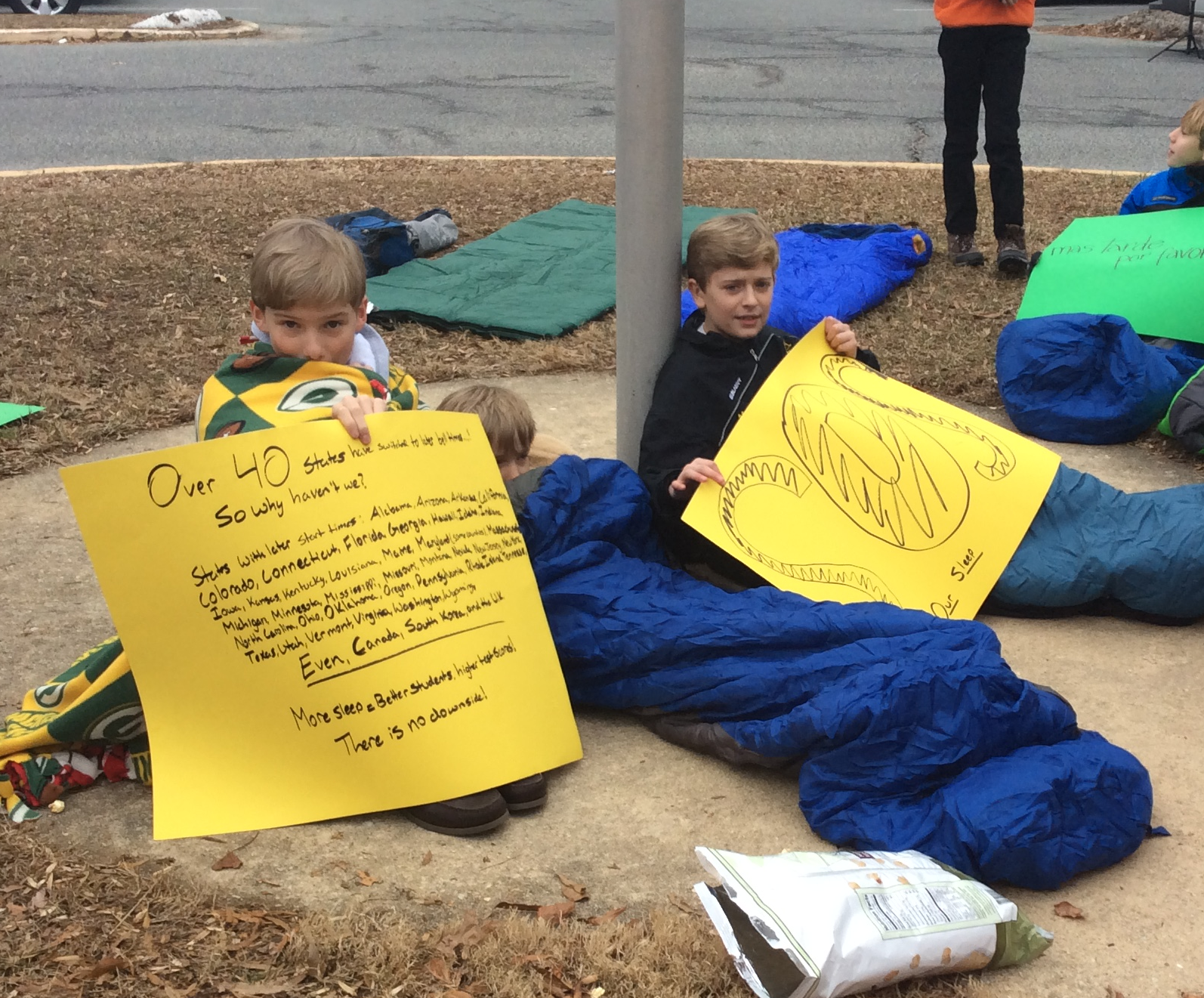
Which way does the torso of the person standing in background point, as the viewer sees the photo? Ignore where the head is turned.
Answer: toward the camera

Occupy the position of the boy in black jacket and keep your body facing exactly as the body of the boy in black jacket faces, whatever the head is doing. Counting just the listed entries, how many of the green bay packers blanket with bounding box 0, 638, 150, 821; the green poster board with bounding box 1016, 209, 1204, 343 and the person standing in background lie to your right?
1

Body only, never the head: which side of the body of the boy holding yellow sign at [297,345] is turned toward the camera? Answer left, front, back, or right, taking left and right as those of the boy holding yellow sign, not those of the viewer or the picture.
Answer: front

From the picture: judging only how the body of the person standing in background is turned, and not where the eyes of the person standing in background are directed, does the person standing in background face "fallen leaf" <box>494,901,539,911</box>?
yes

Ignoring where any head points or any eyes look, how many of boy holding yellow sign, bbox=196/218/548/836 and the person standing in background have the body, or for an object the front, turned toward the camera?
2

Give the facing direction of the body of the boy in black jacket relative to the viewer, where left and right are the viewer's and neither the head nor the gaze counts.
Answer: facing the viewer and to the right of the viewer

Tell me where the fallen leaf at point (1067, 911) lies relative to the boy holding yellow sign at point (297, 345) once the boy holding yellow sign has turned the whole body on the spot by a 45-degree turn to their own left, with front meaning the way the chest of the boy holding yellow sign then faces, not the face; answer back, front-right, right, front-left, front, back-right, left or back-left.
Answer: front

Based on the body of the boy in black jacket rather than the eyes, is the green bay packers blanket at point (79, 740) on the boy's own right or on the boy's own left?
on the boy's own right

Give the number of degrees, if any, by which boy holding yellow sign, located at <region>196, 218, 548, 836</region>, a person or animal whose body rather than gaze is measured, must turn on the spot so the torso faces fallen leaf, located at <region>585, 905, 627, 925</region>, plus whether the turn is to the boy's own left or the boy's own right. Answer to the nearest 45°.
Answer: approximately 45° to the boy's own left

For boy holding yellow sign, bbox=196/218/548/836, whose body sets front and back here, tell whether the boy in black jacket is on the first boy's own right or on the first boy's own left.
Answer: on the first boy's own left

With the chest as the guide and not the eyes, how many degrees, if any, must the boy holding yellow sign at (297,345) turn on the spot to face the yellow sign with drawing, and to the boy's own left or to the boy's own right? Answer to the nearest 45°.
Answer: approximately 90° to the boy's own left

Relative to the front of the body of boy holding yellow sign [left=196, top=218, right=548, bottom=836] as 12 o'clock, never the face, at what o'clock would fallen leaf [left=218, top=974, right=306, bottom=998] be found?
The fallen leaf is roughly at 12 o'clock from the boy holding yellow sign.

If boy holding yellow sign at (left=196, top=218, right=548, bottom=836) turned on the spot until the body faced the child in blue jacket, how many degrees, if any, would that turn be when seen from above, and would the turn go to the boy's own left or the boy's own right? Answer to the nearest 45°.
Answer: approximately 135° to the boy's own left

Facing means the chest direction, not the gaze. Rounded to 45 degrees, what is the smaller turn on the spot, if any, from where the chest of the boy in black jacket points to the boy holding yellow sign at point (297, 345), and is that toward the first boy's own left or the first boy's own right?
approximately 90° to the first boy's own right
